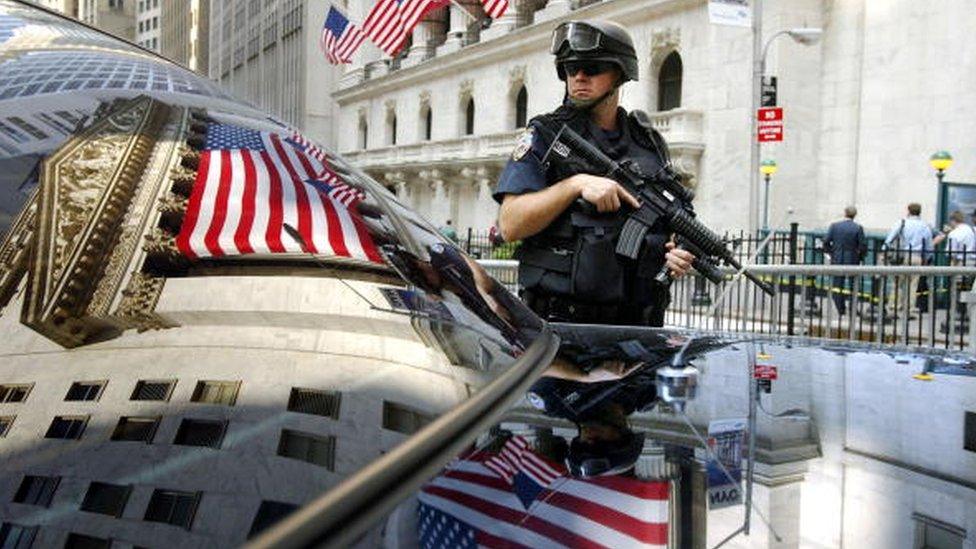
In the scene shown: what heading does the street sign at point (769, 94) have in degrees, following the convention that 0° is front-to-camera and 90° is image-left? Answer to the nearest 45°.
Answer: approximately 0°

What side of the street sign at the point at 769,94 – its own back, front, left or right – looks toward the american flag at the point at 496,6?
right

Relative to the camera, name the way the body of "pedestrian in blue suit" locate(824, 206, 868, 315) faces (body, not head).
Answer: away from the camera

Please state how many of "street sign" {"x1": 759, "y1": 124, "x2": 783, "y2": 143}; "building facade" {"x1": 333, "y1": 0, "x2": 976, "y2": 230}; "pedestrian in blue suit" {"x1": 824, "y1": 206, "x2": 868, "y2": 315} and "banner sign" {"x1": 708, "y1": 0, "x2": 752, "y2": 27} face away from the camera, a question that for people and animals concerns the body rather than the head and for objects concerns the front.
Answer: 1

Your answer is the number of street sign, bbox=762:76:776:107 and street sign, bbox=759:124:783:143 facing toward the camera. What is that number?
2

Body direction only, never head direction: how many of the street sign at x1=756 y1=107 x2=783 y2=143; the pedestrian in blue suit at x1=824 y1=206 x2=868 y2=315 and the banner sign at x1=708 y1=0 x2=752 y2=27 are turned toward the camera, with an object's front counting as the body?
2

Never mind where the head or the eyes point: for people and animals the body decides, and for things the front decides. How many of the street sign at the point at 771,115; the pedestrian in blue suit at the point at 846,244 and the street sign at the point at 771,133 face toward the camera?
2

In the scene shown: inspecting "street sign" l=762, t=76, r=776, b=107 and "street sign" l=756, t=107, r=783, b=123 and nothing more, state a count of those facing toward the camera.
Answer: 2
